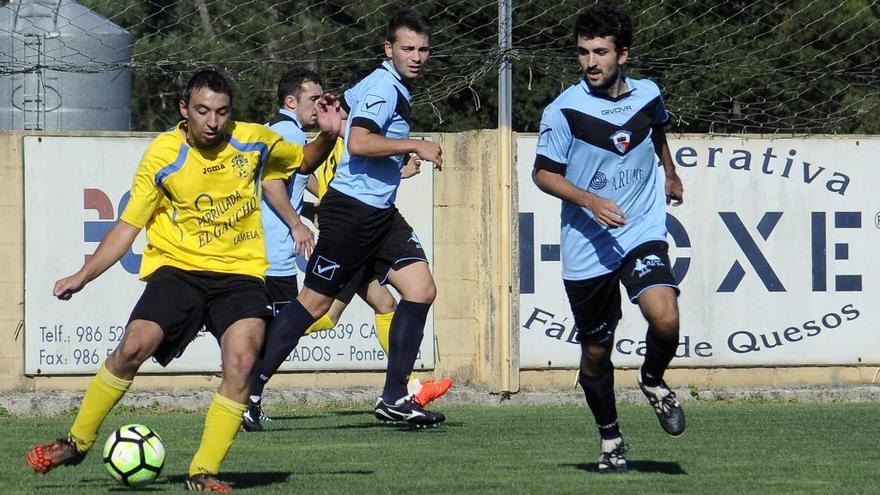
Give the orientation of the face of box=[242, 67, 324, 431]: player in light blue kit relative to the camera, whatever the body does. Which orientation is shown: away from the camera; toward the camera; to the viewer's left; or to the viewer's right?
to the viewer's right

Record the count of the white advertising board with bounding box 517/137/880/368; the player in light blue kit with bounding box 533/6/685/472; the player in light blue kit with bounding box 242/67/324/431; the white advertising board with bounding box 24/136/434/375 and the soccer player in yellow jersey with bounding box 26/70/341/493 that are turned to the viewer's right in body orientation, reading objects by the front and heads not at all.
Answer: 1

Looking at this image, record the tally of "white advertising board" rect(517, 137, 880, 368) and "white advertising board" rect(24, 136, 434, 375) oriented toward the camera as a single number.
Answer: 2

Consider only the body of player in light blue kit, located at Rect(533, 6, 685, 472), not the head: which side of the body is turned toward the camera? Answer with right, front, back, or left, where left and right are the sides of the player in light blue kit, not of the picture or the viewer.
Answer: front

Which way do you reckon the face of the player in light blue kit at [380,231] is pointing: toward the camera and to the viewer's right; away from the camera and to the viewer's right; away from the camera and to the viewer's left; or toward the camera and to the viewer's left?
toward the camera and to the viewer's right

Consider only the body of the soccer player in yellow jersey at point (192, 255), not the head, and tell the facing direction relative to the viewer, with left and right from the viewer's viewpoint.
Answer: facing the viewer

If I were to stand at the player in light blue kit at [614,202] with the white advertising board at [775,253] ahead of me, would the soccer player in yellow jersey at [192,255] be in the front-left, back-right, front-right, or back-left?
back-left

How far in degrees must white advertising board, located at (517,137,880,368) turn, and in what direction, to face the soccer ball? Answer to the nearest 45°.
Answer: approximately 45° to its right

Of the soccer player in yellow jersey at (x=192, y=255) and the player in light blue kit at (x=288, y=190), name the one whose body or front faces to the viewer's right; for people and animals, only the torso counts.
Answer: the player in light blue kit

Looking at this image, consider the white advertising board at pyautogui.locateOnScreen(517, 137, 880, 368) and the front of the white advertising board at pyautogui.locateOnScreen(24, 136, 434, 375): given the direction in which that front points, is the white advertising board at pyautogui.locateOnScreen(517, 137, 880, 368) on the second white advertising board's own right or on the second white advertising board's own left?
on the second white advertising board's own left

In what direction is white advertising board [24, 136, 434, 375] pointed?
toward the camera

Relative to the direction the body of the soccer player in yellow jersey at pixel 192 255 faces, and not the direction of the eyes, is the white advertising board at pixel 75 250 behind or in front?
behind

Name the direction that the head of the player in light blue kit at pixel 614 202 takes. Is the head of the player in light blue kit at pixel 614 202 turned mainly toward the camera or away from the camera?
toward the camera
